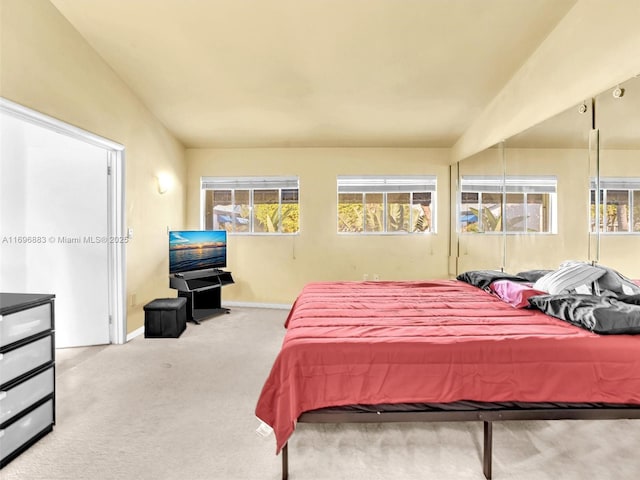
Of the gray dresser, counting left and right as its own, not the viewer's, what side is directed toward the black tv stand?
left

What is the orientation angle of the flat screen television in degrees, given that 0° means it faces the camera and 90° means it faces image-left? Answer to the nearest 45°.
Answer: approximately 315°

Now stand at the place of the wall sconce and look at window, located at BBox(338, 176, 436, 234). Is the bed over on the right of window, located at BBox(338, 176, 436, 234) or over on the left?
right

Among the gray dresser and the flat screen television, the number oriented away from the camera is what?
0

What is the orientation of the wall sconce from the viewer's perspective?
to the viewer's right

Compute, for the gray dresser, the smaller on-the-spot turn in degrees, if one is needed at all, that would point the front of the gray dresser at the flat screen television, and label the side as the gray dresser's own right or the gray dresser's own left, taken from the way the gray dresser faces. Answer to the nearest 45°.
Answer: approximately 90° to the gray dresser's own left

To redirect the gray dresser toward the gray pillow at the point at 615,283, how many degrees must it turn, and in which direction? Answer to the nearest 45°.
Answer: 0° — it already faces it

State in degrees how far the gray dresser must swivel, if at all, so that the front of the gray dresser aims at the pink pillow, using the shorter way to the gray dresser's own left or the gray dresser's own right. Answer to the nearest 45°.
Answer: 0° — it already faces it

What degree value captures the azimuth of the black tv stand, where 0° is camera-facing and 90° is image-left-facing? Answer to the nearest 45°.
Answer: approximately 315°

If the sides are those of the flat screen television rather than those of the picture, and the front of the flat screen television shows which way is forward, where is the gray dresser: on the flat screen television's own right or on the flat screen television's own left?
on the flat screen television's own right

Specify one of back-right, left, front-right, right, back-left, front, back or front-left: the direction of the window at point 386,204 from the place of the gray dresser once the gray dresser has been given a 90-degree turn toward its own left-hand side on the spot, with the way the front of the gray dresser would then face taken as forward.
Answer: front-right
